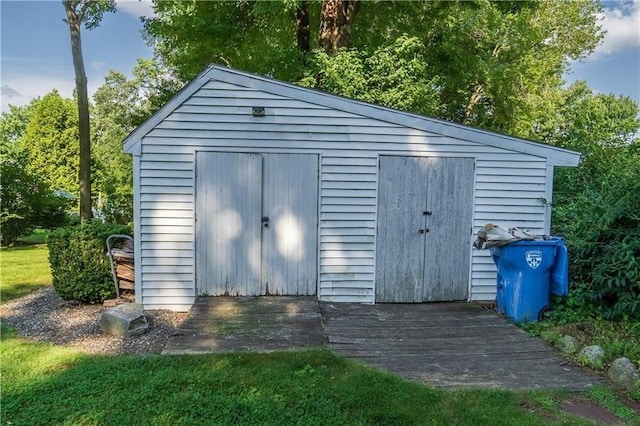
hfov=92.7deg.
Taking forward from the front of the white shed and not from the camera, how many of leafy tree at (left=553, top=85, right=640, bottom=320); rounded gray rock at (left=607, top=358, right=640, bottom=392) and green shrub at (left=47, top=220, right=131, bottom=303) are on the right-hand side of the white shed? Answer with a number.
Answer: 1

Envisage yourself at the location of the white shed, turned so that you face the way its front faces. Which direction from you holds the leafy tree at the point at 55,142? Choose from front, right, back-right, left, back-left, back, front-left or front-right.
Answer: back-right

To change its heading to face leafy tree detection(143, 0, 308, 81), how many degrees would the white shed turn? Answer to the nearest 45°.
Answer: approximately 135° to its right

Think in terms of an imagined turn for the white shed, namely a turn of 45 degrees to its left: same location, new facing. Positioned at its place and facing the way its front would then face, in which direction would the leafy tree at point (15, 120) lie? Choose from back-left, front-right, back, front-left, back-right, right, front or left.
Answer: back

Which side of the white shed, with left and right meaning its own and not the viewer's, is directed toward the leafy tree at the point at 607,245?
left

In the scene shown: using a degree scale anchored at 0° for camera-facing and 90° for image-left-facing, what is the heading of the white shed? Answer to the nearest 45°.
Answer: approximately 0°

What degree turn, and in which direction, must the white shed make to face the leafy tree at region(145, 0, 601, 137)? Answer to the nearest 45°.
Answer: approximately 180°

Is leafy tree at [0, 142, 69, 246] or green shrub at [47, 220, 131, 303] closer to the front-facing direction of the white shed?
the green shrub

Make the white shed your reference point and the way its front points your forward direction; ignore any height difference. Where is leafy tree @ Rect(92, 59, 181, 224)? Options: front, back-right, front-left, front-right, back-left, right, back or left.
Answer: back-right

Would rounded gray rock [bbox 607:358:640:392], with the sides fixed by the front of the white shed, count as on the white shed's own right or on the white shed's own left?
on the white shed's own left

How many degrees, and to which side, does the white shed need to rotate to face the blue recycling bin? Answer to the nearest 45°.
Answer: approximately 90° to its left

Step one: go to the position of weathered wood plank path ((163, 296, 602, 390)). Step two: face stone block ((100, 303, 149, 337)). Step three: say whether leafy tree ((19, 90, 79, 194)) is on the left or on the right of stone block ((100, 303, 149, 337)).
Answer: right
